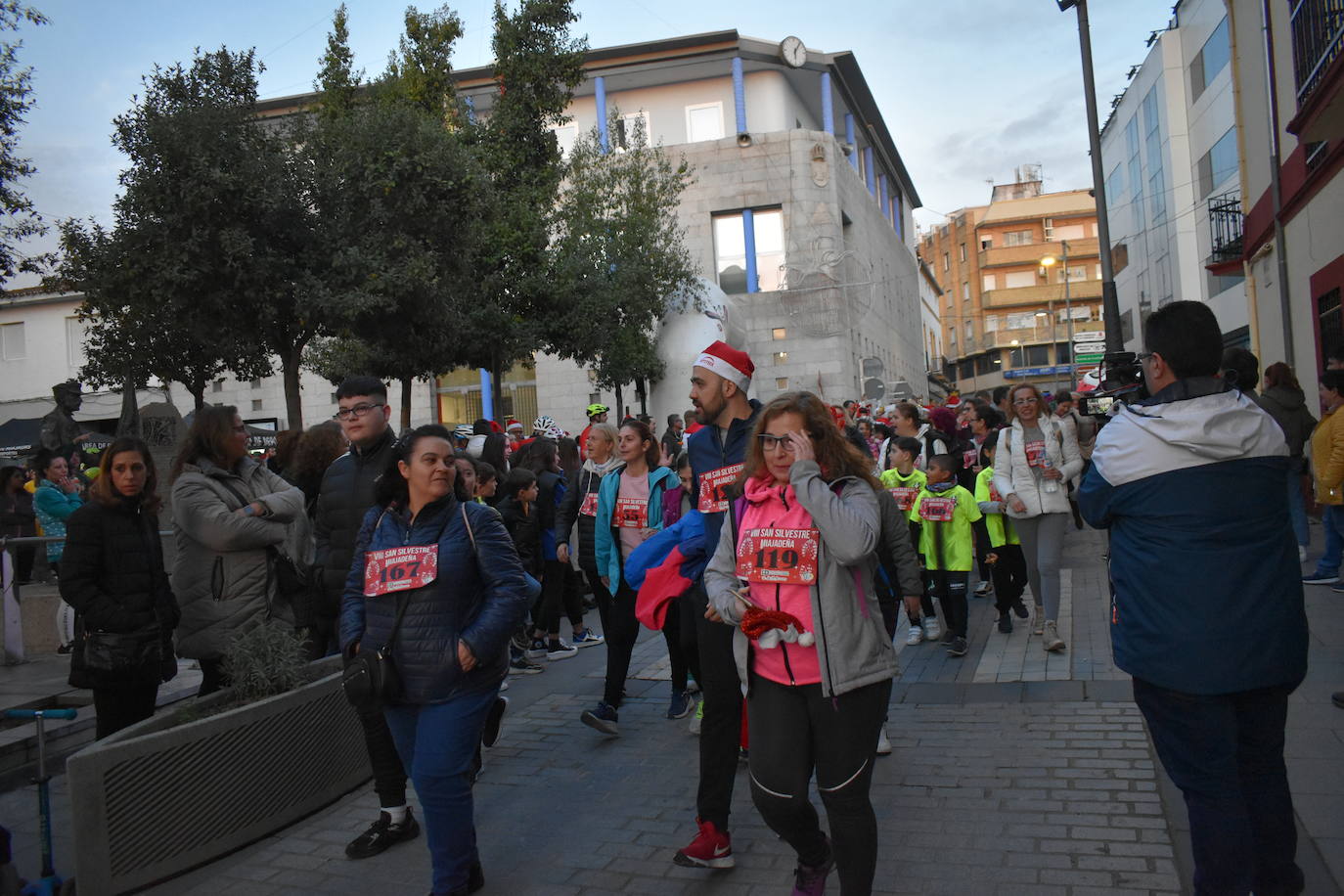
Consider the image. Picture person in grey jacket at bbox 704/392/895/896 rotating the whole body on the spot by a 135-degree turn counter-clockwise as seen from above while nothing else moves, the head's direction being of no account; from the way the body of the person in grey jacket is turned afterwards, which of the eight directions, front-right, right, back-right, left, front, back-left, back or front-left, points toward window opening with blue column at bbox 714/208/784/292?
left

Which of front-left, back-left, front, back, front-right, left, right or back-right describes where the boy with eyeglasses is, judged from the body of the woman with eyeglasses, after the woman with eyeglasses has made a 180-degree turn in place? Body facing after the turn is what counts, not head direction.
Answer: back-left

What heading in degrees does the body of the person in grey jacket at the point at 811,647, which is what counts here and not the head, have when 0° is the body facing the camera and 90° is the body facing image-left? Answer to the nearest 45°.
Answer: approximately 45°

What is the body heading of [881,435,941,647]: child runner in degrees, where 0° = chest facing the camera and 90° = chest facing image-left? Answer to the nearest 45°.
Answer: approximately 45°

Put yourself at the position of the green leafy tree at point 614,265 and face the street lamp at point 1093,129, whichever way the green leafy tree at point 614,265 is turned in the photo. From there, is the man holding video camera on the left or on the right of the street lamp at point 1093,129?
right

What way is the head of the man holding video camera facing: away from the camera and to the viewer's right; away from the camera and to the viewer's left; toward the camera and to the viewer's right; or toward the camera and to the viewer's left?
away from the camera and to the viewer's left

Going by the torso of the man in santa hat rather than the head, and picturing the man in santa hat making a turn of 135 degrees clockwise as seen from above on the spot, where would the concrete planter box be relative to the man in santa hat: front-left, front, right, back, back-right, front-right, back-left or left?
left

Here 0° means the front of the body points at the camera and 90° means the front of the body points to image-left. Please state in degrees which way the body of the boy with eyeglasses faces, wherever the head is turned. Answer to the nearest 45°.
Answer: approximately 45°

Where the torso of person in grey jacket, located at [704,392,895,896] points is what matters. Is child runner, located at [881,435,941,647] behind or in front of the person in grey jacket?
behind

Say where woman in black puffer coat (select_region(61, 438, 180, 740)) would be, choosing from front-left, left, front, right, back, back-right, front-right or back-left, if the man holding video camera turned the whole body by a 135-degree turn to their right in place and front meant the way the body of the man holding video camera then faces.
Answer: back

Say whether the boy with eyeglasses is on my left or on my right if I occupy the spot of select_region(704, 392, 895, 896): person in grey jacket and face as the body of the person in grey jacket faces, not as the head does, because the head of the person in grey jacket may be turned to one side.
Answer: on my right

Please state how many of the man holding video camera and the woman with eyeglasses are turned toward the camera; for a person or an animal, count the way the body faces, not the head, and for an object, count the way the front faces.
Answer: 1

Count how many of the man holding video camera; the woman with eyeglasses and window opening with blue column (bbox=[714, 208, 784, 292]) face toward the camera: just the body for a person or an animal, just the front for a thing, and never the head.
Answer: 2
